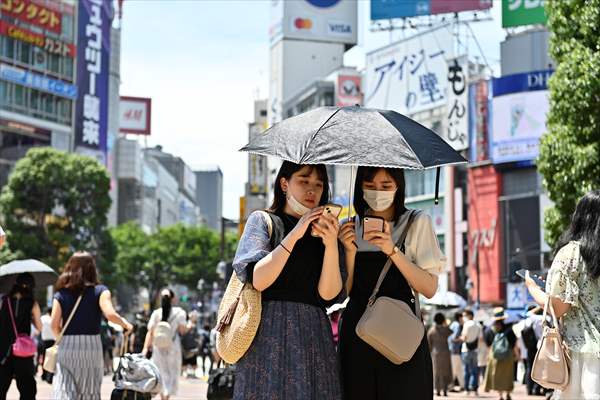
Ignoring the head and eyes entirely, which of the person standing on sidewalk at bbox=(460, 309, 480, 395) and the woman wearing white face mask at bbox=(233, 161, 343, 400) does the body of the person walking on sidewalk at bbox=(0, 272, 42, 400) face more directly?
the person standing on sidewalk

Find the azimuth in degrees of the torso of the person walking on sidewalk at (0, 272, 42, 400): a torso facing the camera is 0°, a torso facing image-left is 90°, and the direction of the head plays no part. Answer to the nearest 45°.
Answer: approximately 180°

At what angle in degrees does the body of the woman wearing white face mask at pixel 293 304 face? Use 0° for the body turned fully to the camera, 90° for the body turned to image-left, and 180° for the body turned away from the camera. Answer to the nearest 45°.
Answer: approximately 315°

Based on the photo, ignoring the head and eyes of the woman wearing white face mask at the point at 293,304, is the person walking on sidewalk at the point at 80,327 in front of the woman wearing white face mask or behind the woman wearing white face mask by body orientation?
behind

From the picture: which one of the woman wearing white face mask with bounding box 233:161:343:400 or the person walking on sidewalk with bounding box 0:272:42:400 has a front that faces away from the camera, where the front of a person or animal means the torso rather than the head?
the person walking on sidewalk

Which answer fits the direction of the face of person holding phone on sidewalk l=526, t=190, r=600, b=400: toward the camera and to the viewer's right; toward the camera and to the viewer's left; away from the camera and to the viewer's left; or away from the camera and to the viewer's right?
away from the camera and to the viewer's left

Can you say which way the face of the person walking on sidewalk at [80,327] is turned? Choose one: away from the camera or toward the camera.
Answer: away from the camera

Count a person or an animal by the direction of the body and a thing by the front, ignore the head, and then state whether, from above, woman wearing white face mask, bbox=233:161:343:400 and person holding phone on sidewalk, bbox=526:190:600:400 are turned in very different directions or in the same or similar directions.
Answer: very different directions

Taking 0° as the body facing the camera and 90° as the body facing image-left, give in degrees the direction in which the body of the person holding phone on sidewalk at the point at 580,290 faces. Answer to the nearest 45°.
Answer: approximately 135°
